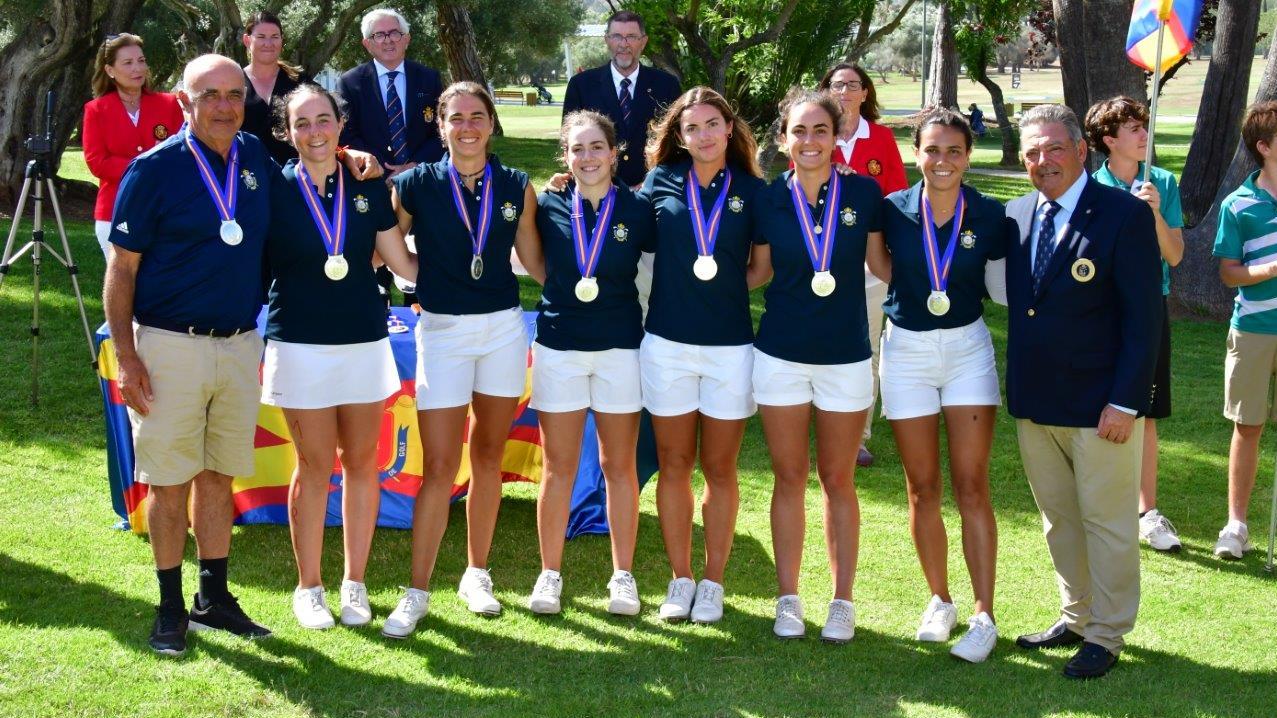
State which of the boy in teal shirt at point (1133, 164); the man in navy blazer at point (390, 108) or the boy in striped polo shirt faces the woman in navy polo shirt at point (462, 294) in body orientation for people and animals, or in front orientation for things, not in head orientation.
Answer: the man in navy blazer

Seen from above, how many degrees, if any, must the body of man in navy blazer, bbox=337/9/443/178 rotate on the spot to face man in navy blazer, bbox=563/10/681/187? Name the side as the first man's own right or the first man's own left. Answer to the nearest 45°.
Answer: approximately 90° to the first man's own left

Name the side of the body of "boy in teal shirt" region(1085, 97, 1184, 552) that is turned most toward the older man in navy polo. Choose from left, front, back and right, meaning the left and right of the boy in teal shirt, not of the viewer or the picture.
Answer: right

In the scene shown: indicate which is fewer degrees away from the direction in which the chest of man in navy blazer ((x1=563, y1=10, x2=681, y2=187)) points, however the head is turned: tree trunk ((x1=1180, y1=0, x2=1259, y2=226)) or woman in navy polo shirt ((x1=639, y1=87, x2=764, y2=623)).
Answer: the woman in navy polo shirt

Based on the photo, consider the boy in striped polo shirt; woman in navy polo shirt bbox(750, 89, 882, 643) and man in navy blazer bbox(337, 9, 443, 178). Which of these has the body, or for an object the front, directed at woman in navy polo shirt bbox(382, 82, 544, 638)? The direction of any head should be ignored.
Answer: the man in navy blazer

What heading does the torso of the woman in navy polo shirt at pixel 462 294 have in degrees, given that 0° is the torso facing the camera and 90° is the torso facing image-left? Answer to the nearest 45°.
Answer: approximately 0°

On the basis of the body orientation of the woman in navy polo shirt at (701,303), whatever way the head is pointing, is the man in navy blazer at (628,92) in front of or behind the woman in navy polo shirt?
behind

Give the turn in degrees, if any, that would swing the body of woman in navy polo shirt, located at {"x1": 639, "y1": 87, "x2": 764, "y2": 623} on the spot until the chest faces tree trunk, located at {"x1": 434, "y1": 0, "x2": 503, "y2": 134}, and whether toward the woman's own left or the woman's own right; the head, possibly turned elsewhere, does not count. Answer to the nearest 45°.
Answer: approximately 180°

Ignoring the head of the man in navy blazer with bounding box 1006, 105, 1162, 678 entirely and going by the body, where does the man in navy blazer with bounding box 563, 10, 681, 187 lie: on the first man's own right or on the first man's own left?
on the first man's own right
